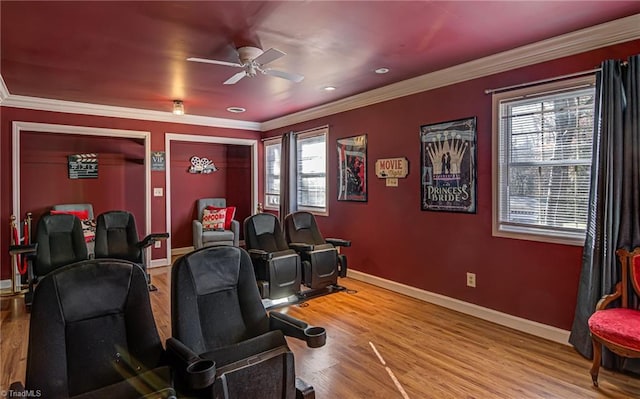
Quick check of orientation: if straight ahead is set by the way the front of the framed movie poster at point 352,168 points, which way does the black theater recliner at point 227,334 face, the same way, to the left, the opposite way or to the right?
to the left

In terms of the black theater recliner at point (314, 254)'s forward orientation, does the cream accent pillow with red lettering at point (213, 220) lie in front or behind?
behind

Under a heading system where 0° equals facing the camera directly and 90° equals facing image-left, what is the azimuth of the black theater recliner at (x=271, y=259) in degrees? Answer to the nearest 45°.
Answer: approximately 315°

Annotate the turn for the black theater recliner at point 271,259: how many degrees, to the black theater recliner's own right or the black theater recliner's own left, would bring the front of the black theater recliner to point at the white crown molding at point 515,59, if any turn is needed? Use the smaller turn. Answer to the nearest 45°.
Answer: approximately 45° to the black theater recliner's own left

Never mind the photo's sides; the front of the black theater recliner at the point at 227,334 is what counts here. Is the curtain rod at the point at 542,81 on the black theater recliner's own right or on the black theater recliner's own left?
on the black theater recliner's own left

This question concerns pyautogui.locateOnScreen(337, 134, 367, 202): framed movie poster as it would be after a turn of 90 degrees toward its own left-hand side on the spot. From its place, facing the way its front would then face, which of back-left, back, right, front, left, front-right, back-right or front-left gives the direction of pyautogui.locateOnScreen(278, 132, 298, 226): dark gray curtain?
back

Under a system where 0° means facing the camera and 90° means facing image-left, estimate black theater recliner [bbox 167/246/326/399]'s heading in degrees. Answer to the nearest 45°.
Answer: approximately 315°

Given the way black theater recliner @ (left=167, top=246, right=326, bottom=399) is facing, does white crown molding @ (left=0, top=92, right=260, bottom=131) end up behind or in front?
behind

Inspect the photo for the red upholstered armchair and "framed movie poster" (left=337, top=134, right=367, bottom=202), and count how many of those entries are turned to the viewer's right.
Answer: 0
